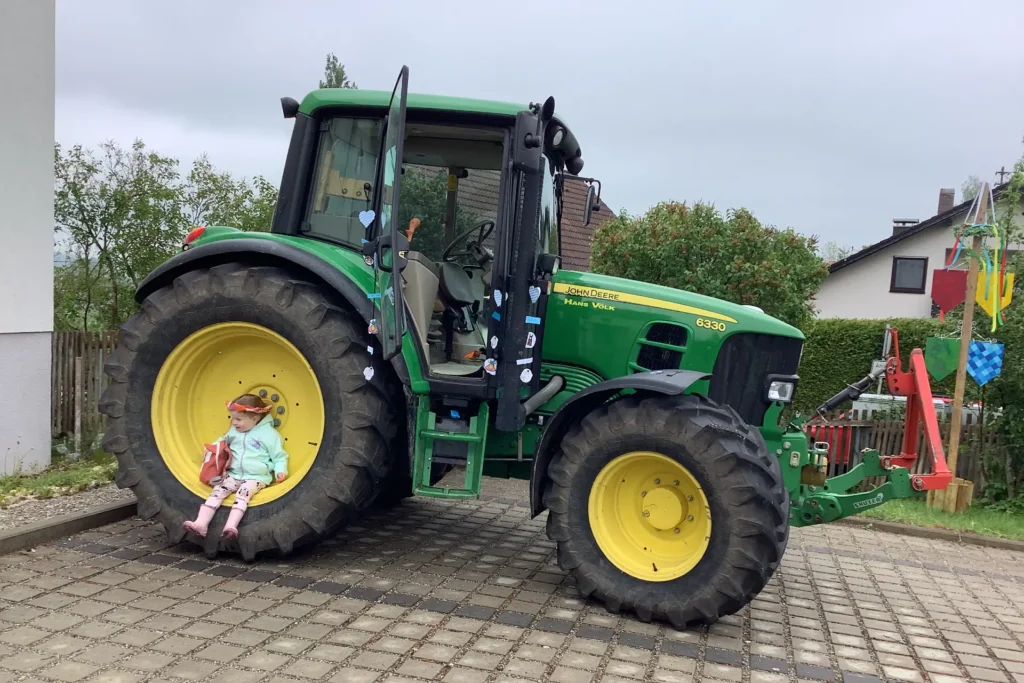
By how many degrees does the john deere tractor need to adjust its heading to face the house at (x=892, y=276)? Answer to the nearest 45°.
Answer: approximately 45° to its left

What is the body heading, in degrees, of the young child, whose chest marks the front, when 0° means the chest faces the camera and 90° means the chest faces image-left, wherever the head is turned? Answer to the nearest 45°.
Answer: approximately 45°

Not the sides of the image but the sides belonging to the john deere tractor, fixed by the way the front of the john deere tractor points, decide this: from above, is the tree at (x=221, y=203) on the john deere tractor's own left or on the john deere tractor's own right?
on the john deere tractor's own left

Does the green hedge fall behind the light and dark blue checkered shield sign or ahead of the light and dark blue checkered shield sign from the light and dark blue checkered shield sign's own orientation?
behind

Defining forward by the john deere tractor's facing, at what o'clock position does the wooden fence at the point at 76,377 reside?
The wooden fence is roughly at 7 o'clock from the john deere tractor.

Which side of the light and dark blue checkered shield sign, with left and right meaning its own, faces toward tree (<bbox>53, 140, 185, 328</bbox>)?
right

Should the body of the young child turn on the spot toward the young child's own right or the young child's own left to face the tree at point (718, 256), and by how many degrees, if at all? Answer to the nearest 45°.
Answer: approximately 180°

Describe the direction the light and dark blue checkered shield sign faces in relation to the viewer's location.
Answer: facing the viewer

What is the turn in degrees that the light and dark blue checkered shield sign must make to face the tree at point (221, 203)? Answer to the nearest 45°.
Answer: approximately 90° to its right

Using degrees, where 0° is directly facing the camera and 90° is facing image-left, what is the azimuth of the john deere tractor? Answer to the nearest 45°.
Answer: approximately 270°

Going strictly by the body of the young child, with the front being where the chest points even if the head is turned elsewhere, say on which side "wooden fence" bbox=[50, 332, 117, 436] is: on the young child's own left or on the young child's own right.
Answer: on the young child's own right

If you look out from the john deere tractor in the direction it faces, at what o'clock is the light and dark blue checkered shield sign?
The light and dark blue checkered shield sign is roughly at 11 o'clock from the john deere tractor.

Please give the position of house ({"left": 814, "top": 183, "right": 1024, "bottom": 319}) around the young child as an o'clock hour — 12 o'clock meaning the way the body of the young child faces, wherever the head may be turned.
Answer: The house is roughly at 6 o'clock from the young child.
